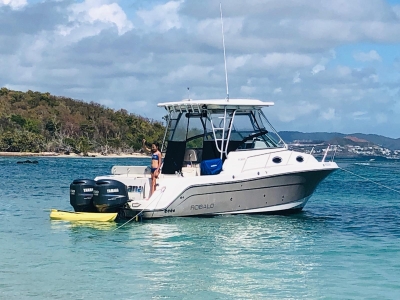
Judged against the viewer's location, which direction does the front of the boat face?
facing away from the viewer and to the right of the viewer
